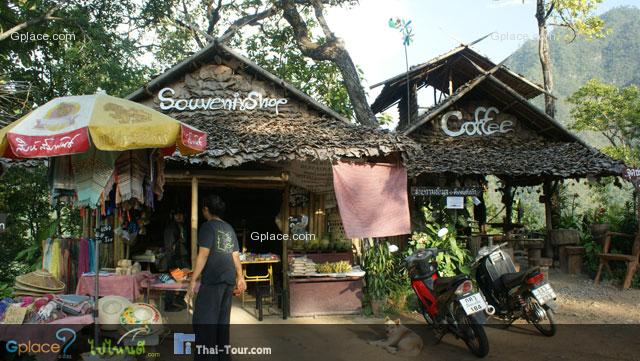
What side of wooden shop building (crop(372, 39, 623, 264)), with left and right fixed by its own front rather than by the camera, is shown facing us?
front

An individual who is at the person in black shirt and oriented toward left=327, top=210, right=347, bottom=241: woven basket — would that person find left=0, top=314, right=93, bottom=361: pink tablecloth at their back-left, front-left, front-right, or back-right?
back-left

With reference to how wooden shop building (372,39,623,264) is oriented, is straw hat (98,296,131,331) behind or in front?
in front

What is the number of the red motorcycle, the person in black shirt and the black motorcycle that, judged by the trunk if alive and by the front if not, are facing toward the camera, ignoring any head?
0

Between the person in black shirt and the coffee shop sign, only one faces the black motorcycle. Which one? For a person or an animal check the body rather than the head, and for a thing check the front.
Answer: the coffee shop sign

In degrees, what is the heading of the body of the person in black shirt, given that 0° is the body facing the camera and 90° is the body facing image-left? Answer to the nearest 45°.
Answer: approximately 135°

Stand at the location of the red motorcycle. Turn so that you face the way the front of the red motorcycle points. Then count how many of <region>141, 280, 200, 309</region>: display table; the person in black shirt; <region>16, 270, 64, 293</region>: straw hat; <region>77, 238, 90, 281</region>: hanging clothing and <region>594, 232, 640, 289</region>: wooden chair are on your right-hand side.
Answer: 1

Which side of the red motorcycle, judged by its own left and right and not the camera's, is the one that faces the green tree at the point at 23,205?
front

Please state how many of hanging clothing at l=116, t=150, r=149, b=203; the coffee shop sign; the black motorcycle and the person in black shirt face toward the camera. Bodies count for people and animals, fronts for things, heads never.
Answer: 2

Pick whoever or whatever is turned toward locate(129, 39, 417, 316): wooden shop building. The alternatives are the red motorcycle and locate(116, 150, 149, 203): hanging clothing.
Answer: the red motorcycle

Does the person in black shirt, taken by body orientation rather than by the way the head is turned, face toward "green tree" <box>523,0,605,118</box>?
no

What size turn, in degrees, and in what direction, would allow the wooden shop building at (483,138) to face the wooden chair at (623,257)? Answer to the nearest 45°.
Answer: approximately 45° to its left

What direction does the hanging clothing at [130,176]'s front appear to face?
toward the camera

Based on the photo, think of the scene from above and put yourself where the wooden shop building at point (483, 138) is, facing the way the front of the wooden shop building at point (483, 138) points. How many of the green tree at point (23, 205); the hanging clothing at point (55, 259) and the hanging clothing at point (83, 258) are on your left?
0

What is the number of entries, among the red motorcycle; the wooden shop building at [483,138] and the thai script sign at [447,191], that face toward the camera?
2

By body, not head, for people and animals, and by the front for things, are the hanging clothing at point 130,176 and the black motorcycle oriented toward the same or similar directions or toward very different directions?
very different directions

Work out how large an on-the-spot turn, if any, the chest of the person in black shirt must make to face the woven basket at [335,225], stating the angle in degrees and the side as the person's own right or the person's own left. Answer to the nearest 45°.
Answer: approximately 90° to the person's own right

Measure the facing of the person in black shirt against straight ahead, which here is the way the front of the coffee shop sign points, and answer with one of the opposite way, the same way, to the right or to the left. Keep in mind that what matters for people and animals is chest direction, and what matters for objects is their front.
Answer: the opposite way

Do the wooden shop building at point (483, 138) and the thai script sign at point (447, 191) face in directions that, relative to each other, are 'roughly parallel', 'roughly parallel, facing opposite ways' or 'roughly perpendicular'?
roughly parallel

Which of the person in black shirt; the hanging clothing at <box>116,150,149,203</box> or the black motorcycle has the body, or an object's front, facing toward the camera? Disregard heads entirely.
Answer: the hanging clothing

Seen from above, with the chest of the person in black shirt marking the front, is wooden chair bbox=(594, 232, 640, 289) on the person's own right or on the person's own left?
on the person's own right

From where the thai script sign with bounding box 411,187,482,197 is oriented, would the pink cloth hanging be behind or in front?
in front
